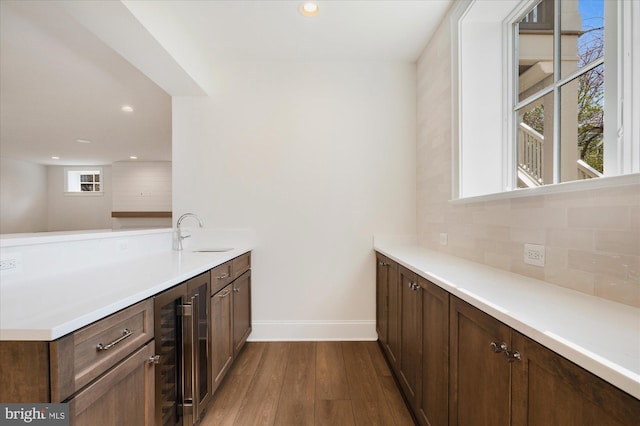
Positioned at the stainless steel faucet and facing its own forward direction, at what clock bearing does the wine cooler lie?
The wine cooler is roughly at 3 o'clock from the stainless steel faucet.

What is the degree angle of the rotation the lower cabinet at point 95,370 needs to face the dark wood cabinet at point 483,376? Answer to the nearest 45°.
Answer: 0° — it already faces it

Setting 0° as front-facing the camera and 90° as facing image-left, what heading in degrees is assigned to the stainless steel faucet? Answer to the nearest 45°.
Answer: approximately 270°

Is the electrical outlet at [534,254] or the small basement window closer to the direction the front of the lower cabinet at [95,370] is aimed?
the electrical outlet

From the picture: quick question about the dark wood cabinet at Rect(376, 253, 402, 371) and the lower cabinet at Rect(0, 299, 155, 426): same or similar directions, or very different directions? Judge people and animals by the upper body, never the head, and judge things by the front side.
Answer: very different directions

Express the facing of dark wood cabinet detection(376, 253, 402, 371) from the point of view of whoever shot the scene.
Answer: facing to the left of the viewer

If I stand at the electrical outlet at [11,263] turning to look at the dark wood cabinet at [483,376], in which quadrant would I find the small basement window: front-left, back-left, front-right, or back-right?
back-left

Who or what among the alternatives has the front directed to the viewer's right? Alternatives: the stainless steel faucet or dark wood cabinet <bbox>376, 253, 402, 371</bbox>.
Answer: the stainless steel faucet

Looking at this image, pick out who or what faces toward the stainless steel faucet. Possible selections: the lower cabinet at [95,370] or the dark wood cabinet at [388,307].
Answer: the dark wood cabinet

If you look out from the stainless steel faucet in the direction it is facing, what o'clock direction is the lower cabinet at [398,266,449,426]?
The lower cabinet is roughly at 2 o'clock from the stainless steel faucet.

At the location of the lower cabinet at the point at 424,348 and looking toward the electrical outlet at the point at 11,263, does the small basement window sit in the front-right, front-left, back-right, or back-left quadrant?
front-right

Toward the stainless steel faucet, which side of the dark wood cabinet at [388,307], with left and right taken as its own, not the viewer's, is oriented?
front

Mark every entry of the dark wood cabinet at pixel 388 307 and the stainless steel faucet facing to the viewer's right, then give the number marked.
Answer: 1
